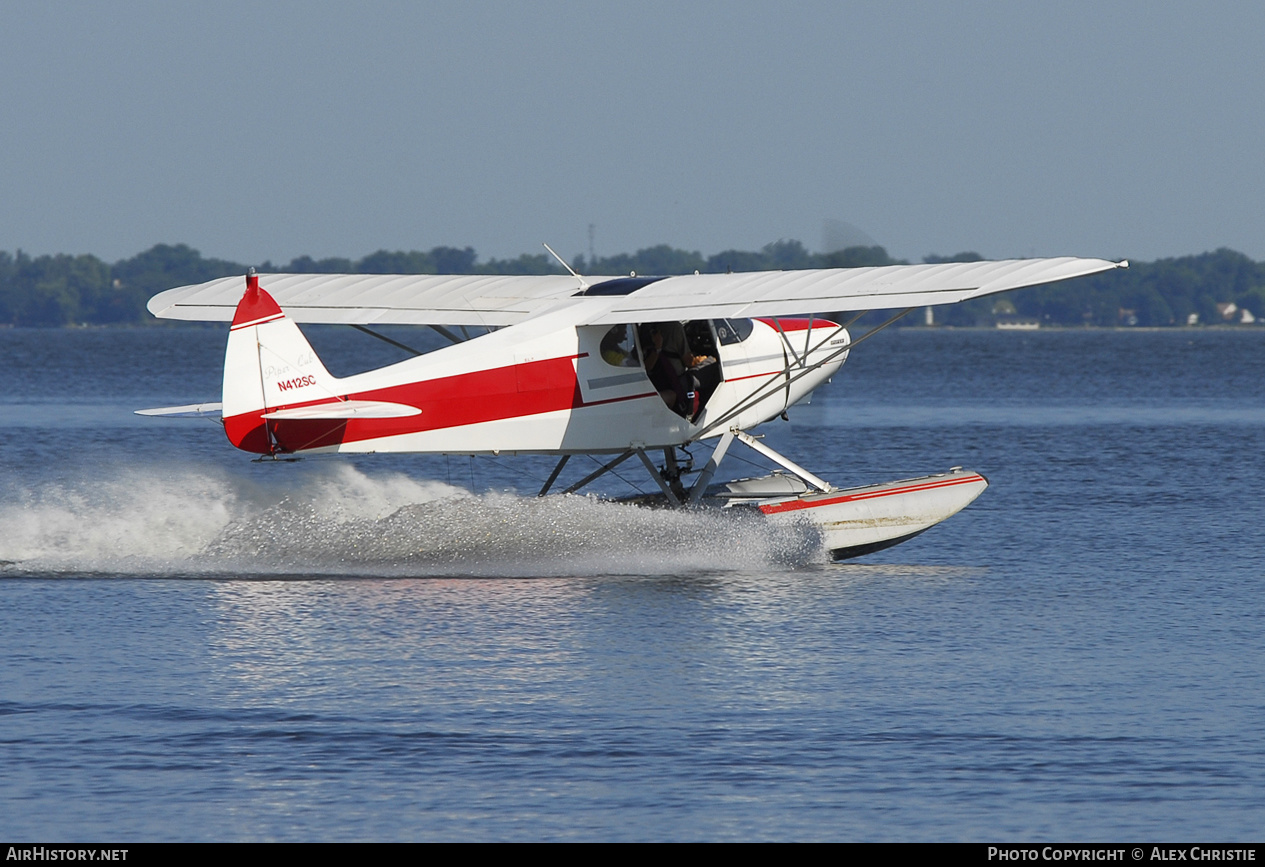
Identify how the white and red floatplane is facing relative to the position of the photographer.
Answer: facing away from the viewer and to the right of the viewer
